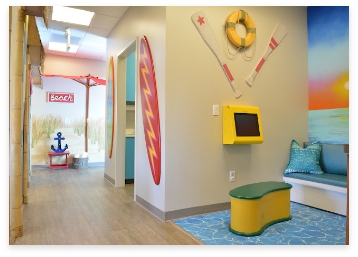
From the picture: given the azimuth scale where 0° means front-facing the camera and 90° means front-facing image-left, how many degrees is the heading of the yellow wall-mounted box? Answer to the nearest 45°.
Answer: approximately 315°

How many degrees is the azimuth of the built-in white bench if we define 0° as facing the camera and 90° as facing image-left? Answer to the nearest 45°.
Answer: approximately 45°

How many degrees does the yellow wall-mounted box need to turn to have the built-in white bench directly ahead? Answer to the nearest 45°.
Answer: approximately 45° to its left
